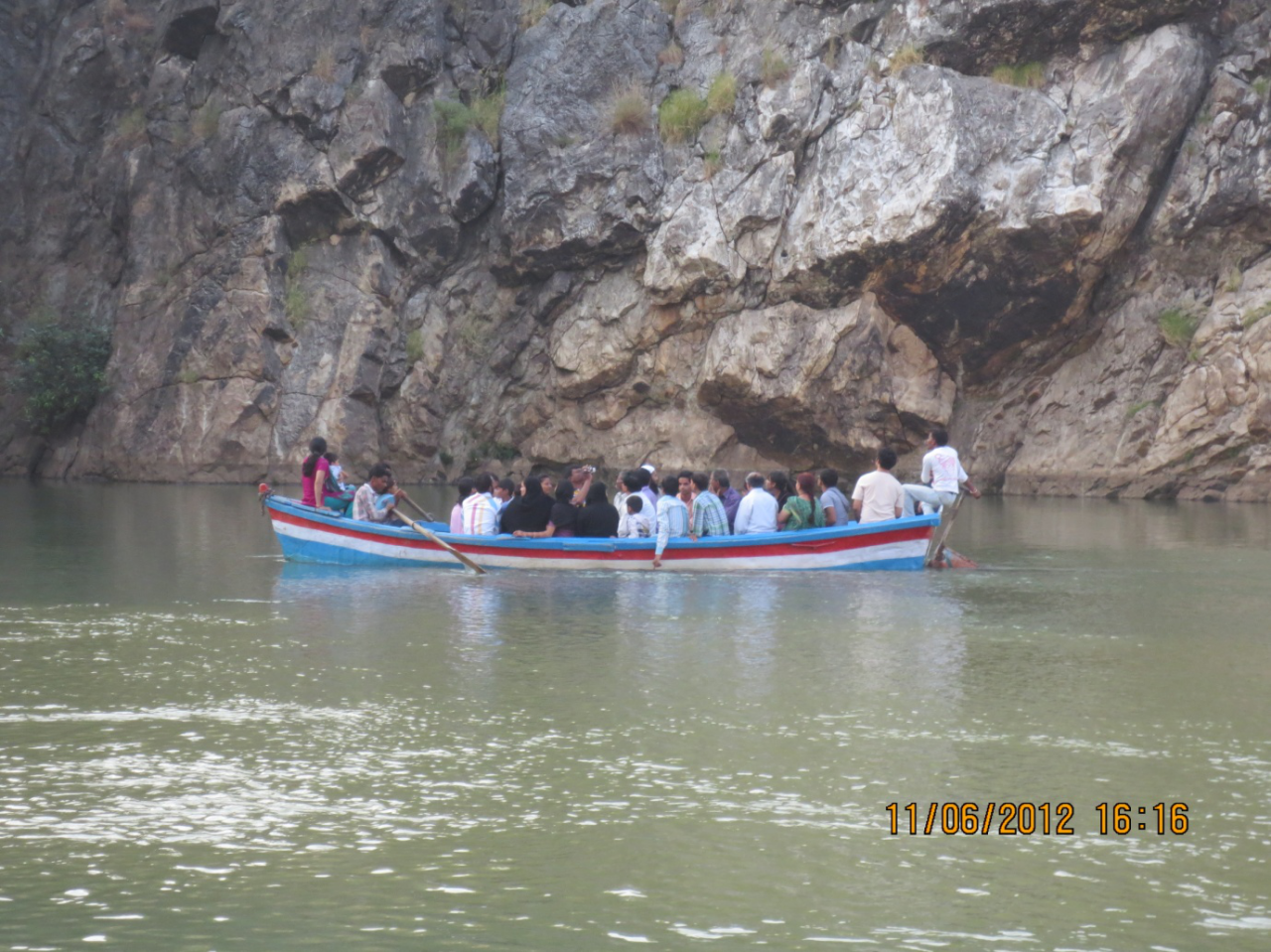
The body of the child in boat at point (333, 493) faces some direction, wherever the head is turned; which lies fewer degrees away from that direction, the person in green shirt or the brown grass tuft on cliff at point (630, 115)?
the person in green shirt

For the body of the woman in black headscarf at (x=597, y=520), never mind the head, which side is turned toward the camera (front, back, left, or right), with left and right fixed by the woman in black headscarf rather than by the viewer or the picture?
back

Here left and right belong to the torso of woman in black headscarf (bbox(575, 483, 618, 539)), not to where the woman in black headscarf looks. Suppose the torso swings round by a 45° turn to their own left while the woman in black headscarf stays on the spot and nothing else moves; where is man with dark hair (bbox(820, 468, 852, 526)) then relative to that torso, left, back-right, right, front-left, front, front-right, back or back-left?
back-right

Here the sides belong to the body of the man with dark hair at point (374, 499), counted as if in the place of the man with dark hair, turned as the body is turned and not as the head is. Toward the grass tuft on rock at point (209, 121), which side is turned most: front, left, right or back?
left

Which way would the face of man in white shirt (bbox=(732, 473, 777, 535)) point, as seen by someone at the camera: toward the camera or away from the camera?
away from the camera

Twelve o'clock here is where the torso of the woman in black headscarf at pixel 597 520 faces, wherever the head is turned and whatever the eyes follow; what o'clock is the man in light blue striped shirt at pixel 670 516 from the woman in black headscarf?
The man in light blue striped shirt is roughly at 4 o'clock from the woman in black headscarf.

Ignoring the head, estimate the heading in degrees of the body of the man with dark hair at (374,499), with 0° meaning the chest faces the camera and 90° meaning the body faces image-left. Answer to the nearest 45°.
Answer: approximately 270°

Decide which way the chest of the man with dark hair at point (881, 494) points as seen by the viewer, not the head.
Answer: away from the camera

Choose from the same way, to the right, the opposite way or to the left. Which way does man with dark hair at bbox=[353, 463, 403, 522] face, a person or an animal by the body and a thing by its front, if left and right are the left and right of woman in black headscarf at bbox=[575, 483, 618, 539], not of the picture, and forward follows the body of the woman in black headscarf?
to the right

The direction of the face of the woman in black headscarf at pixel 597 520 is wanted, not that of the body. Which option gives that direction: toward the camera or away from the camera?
away from the camera

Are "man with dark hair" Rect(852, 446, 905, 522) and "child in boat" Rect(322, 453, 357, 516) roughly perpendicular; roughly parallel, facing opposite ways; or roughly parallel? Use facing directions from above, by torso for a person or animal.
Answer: roughly perpendicular

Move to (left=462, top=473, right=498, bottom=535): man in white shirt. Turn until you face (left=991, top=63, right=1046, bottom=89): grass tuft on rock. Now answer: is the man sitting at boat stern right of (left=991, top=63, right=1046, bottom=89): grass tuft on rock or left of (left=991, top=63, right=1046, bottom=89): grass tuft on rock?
right

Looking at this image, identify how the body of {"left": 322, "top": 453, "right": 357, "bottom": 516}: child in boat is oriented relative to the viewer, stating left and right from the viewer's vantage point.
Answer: facing to the right of the viewer

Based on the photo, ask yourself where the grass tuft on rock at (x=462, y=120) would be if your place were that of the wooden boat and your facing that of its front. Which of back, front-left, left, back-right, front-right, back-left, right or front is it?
right

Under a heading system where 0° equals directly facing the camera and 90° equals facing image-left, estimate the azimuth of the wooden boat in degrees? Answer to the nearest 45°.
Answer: approximately 90°
